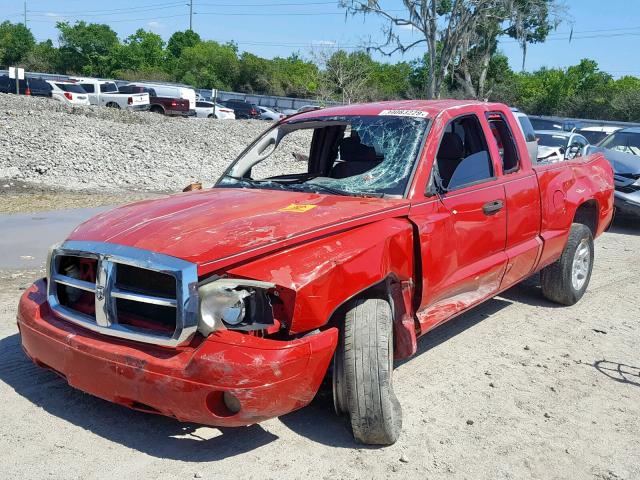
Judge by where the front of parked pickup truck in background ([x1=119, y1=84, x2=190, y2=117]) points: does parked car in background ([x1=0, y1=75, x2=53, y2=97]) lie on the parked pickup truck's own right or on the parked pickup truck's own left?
on the parked pickup truck's own left

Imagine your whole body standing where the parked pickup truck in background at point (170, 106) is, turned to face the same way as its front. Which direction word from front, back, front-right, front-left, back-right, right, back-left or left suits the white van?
front-right

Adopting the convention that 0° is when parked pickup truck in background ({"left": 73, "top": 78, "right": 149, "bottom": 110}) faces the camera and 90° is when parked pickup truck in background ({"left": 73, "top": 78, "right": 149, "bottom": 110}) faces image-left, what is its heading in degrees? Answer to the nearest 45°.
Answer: approximately 135°

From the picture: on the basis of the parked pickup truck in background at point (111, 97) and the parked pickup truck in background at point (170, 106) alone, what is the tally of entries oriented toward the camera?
0

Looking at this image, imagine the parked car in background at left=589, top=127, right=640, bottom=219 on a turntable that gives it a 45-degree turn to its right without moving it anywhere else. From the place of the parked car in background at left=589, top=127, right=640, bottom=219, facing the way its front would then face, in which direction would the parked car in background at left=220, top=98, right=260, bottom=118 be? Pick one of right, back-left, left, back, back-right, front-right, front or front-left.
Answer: front-right

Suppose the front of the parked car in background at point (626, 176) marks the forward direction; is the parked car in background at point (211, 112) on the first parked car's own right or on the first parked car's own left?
on the first parked car's own right

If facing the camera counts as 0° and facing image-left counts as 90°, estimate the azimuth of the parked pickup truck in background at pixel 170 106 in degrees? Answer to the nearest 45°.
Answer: approximately 135°

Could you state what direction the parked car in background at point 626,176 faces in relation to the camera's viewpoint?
facing the viewer and to the left of the viewer

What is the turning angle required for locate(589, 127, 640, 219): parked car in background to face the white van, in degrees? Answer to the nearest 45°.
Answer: approximately 90° to its right

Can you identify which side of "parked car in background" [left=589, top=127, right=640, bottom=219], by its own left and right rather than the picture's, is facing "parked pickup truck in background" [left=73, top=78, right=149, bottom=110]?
right

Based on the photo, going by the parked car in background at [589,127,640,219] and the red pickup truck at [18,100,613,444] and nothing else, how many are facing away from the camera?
0

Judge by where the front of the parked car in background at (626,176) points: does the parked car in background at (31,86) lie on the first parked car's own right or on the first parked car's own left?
on the first parked car's own right
